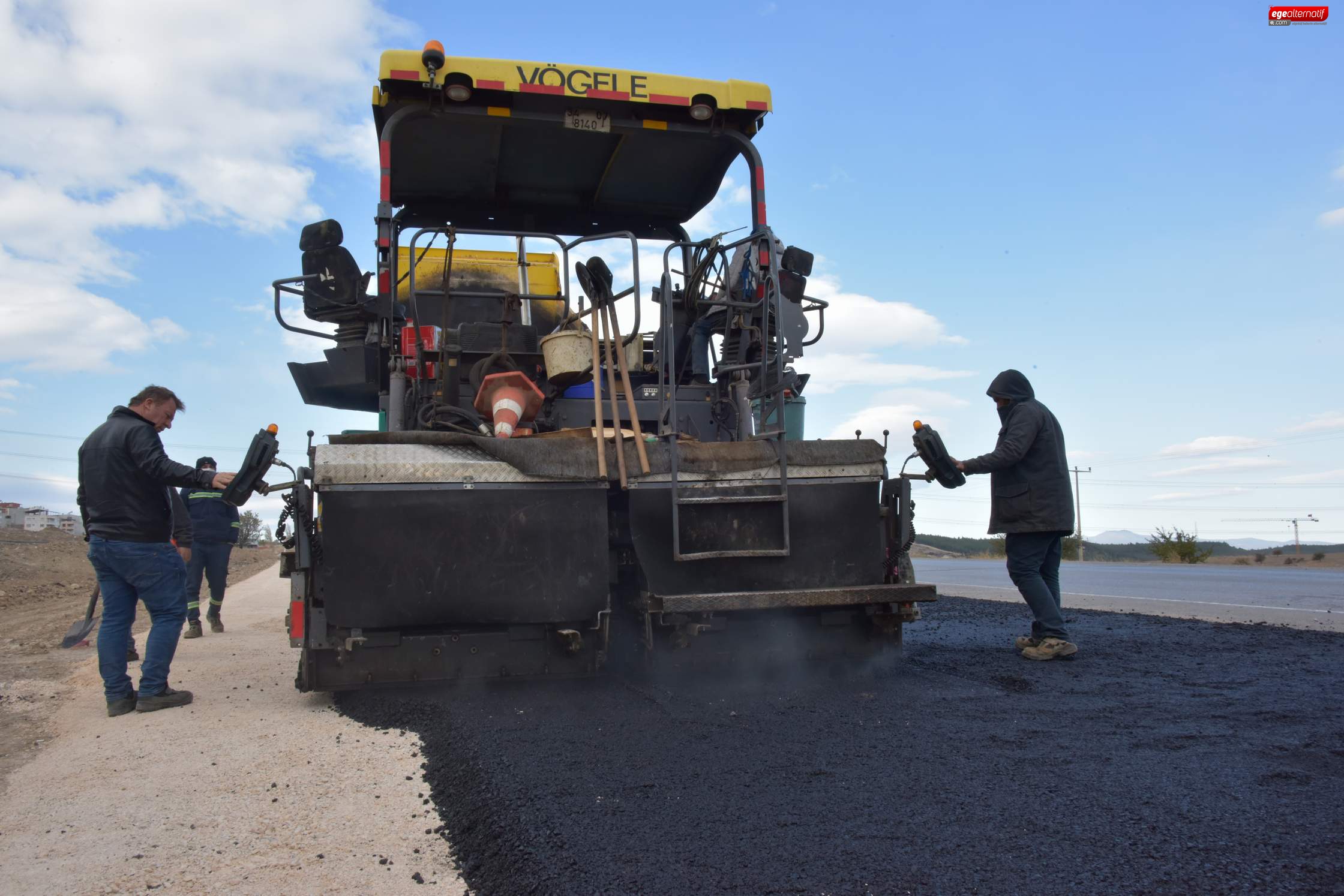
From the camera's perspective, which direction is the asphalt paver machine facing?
away from the camera

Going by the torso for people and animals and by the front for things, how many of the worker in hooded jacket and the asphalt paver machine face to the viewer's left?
1

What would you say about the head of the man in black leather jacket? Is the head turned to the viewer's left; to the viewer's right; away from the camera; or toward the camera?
to the viewer's right

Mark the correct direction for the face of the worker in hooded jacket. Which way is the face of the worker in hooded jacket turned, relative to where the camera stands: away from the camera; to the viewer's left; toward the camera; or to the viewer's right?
to the viewer's left

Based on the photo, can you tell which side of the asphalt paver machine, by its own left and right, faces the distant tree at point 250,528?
front

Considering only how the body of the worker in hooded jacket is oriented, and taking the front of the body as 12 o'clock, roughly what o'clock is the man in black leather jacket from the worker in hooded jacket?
The man in black leather jacket is roughly at 11 o'clock from the worker in hooded jacket.

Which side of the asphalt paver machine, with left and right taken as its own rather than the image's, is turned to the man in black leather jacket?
left

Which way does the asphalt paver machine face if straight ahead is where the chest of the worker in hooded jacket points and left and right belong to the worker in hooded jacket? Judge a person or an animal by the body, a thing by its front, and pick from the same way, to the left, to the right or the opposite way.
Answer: to the right

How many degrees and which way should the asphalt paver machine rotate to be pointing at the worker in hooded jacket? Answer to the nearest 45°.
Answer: approximately 90° to its right

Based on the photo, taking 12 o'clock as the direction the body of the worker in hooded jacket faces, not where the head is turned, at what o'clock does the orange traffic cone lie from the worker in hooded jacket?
The orange traffic cone is roughly at 11 o'clock from the worker in hooded jacket.

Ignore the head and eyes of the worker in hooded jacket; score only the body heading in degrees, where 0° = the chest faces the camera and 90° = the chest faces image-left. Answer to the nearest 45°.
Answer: approximately 90°

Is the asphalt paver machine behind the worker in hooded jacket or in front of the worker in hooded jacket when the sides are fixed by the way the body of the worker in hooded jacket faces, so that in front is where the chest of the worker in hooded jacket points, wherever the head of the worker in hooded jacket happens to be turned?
in front

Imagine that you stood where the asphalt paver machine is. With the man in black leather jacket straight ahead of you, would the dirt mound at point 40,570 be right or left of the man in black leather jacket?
right
